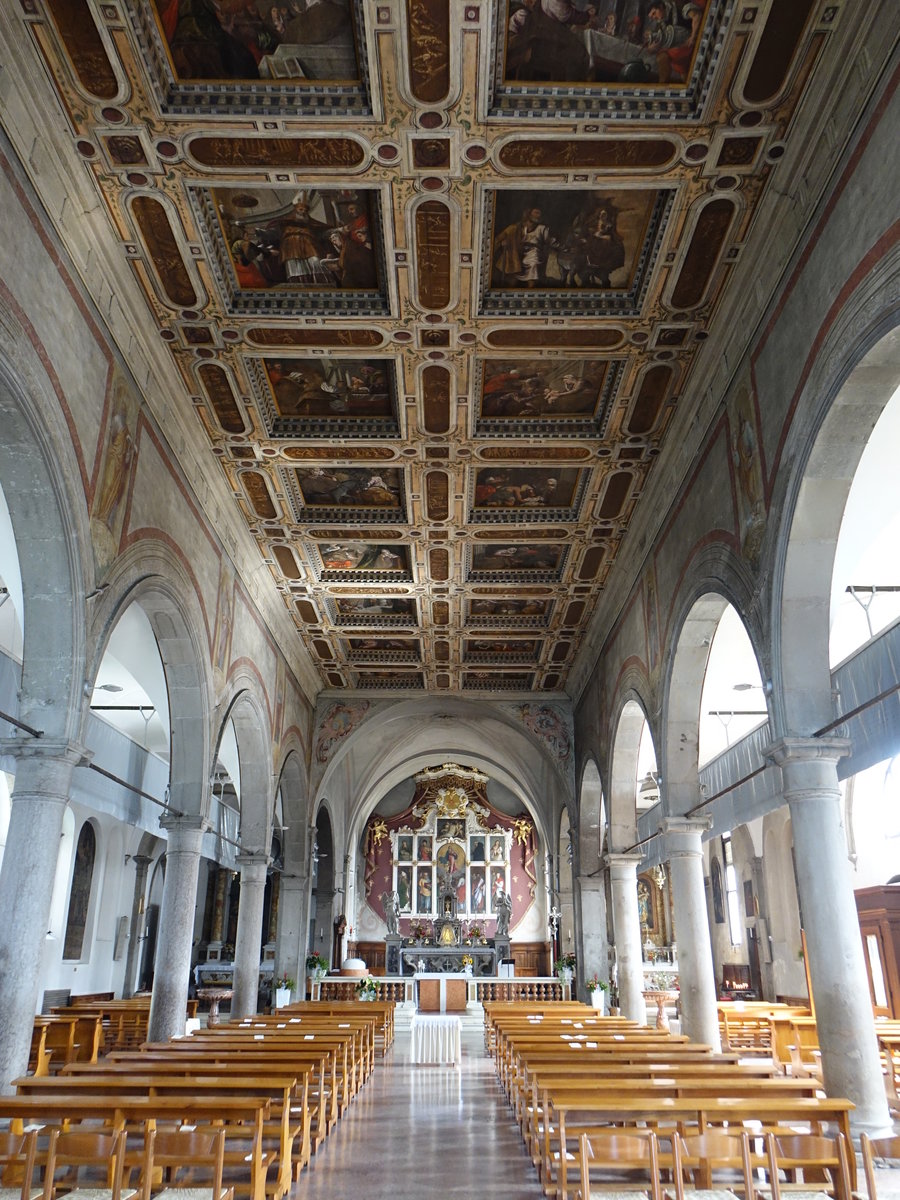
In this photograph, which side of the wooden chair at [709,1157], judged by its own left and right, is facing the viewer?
back

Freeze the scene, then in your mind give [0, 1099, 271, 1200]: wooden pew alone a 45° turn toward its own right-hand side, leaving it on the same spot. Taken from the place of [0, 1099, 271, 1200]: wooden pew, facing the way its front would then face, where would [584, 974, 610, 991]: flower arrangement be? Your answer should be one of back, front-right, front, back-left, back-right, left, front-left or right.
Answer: front

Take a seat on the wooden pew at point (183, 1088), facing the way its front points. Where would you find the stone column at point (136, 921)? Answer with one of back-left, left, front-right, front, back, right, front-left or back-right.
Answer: front

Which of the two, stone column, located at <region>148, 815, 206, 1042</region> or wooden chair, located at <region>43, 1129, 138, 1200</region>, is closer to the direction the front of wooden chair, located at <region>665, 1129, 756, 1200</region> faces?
the stone column

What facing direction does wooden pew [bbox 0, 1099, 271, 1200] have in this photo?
away from the camera

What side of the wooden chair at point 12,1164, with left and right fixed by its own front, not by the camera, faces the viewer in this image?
back

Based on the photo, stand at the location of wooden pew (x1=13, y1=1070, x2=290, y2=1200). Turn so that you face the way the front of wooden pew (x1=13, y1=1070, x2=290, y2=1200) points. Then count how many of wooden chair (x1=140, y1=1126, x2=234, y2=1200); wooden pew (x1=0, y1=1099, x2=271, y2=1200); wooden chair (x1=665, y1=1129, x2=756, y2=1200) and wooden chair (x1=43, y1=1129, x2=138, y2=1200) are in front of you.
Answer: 0

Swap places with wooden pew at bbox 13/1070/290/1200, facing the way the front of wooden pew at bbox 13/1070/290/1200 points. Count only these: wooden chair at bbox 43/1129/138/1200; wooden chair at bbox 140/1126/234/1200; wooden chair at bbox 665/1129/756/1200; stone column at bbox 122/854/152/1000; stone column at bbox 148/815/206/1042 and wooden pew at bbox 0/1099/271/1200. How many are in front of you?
2

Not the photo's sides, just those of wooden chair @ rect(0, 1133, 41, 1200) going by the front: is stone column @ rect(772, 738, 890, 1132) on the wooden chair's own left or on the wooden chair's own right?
on the wooden chair's own right

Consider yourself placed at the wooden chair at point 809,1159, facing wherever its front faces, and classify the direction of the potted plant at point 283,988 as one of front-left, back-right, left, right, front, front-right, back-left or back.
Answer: front-left

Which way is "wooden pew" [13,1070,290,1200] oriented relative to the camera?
away from the camera

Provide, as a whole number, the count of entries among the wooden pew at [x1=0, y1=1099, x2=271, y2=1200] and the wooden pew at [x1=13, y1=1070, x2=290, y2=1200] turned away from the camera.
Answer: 2

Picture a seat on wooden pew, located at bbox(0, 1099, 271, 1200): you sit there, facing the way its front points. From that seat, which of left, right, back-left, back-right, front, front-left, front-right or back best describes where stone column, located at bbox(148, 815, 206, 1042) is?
front

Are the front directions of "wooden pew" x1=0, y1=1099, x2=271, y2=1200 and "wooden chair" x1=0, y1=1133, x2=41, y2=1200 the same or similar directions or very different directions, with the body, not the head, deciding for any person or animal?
same or similar directions

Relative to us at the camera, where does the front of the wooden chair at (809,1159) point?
facing away from the viewer

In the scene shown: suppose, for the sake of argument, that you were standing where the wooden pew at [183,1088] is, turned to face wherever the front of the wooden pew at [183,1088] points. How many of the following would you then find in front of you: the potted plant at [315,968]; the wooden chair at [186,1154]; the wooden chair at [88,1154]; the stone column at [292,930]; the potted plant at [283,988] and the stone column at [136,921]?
4

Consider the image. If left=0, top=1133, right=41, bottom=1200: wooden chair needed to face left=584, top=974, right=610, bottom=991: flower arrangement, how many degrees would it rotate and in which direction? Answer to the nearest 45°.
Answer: approximately 45° to its right

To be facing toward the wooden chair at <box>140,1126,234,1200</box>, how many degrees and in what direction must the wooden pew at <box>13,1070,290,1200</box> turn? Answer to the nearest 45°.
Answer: approximately 180°

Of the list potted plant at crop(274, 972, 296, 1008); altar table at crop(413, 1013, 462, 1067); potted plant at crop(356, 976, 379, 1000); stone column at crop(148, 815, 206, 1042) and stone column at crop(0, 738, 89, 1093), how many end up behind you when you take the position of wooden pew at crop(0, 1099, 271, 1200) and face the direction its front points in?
0

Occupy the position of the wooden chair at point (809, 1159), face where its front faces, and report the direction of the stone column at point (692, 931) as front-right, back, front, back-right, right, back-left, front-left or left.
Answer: front
